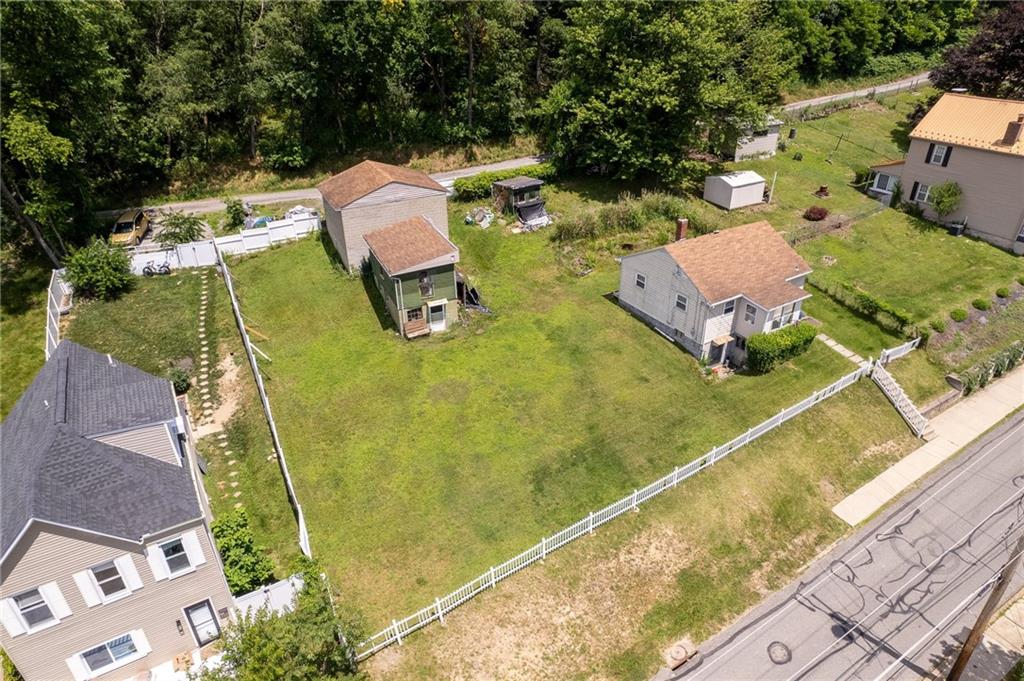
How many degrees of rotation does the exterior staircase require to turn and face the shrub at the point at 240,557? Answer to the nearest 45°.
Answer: approximately 90° to its right

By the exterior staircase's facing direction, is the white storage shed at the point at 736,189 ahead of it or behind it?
behind

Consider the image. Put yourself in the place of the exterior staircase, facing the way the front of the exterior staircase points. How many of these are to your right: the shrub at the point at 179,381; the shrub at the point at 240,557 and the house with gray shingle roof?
3

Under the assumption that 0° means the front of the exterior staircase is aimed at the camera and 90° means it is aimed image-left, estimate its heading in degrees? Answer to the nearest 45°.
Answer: approximately 315°

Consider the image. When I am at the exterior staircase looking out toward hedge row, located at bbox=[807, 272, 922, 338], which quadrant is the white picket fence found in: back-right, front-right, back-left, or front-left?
back-left

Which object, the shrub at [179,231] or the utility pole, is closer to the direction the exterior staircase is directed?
the utility pole

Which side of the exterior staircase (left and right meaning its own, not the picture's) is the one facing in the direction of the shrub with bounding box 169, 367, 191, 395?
right

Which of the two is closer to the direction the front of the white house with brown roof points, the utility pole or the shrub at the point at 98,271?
the utility pole

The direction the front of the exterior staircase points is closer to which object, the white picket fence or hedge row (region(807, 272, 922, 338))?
the white picket fence

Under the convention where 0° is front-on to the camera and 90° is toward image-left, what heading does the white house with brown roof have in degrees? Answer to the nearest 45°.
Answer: approximately 315°

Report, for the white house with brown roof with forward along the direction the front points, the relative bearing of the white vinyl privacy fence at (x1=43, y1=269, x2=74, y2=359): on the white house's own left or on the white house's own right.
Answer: on the white house's own right
